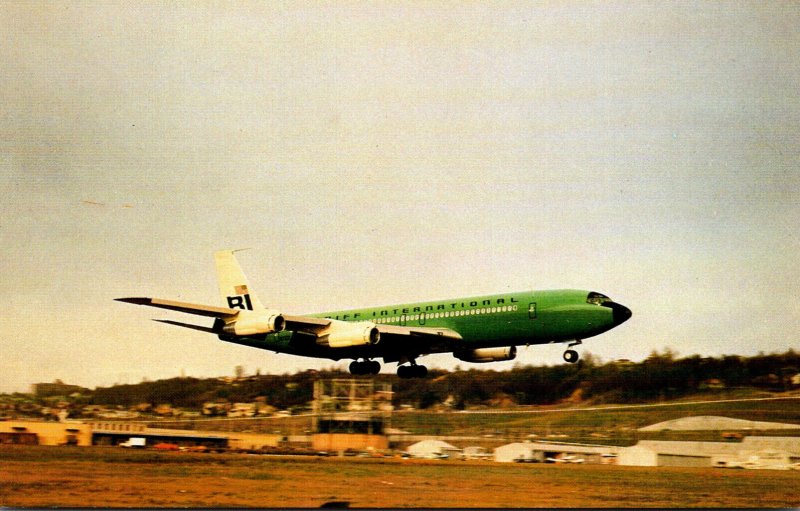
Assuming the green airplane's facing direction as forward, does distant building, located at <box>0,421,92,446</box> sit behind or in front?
behind

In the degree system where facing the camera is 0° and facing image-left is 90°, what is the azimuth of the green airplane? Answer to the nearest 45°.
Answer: approximately 315°
